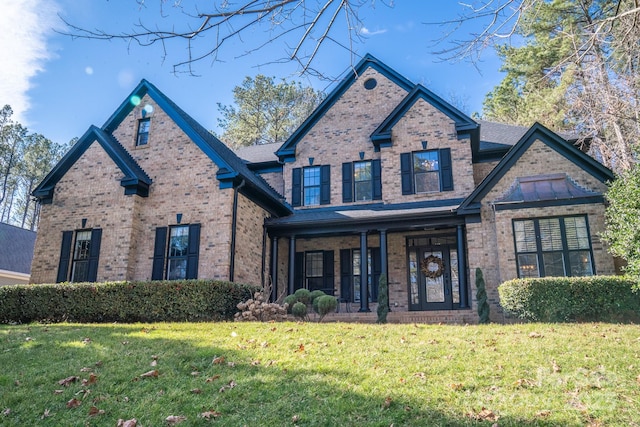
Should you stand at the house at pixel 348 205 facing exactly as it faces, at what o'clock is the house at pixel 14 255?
the house at pixel 14 255 is roughly at 4 o'clock from the house at pixel 348 205.

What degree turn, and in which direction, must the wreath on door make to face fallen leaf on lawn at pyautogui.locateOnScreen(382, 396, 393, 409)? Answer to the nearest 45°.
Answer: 0° — it already faces it

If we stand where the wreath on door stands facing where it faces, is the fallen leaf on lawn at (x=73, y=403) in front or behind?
in front

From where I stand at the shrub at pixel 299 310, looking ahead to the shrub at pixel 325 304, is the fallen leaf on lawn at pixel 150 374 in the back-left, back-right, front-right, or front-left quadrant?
back-right

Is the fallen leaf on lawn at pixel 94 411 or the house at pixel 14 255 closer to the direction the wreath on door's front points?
the fallen leaf on lawn

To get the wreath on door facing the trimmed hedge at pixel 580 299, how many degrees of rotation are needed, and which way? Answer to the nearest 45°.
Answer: approximately 45° to its left

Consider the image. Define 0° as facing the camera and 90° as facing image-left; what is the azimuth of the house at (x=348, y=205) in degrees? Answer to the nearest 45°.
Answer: approximately 0°

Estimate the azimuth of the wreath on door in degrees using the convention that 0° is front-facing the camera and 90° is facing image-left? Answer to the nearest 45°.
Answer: approximately 0°

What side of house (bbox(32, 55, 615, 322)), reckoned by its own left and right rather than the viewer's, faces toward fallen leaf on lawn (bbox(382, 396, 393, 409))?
front

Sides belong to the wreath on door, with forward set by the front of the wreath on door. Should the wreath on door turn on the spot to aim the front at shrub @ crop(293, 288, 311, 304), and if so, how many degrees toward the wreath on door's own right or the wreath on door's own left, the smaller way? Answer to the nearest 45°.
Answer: approximately 45° to the wreath on door's own right

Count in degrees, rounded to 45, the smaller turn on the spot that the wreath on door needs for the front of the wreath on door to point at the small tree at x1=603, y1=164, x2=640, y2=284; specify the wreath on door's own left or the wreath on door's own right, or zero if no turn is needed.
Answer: approximately 45° to the wreath on door's own left

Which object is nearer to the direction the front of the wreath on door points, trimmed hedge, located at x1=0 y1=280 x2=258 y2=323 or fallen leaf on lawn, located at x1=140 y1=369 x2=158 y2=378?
the fallen leaf on lawn
